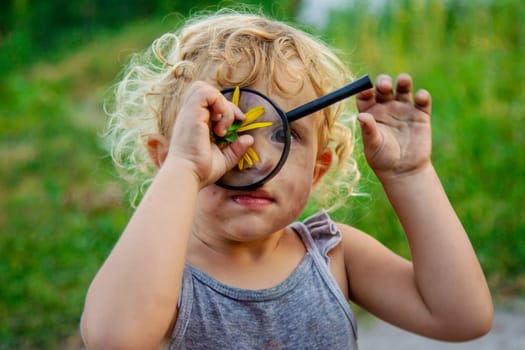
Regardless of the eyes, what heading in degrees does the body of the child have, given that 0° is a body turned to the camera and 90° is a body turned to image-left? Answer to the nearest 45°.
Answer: approximately 0°
